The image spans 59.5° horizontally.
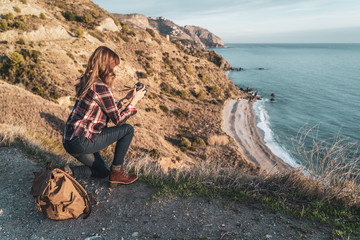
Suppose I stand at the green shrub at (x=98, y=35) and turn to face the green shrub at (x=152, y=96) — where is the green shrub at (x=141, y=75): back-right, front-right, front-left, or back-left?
front-left

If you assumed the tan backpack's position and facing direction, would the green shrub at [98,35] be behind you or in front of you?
behind

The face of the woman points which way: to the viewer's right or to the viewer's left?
to the viewer's right

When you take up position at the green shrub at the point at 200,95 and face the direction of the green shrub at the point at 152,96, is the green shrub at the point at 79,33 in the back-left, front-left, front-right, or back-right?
front-right

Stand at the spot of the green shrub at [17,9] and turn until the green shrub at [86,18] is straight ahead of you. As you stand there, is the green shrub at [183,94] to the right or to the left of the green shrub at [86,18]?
right

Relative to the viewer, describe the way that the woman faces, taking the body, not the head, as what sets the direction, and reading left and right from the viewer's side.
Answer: facing to the right of the viewer

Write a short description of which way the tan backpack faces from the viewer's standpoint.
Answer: facing the viewer and to the left of the viewer

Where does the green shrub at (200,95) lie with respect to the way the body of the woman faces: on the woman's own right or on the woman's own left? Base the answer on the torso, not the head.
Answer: on the woman's own left

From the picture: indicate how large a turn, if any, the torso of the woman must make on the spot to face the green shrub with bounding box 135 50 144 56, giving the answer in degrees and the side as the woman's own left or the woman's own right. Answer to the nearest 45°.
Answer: approximately 90° to the woman's own left

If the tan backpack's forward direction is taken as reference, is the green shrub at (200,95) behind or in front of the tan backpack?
behind

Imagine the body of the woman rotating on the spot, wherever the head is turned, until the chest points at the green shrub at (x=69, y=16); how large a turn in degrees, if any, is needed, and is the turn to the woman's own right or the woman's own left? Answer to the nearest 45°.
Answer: approximately 90° to the woman's own left

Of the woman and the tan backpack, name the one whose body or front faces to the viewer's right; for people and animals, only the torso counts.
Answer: the woman

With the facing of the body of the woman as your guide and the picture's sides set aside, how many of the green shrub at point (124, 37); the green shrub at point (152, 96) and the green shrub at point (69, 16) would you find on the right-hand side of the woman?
0
